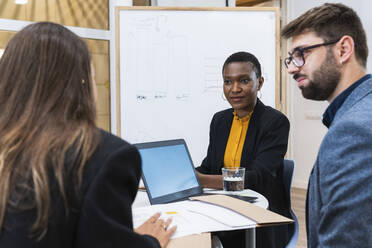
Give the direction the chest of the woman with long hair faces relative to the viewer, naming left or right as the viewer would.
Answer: facing away from the viewer and to the right of the viewer

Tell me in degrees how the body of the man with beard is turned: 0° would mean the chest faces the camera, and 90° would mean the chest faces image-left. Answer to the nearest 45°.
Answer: approximately 90°

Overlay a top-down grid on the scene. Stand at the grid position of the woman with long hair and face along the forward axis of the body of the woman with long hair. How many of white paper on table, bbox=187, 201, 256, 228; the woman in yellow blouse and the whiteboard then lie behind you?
0

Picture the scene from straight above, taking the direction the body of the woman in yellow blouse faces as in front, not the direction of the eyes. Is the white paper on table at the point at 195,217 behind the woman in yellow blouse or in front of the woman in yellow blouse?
in front

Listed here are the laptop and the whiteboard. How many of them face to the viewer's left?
0

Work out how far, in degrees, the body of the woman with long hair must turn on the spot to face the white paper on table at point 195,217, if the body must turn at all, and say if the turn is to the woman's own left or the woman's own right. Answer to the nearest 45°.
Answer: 0° — they already face it

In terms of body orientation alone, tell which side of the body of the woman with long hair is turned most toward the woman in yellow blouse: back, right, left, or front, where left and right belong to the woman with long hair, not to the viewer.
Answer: front

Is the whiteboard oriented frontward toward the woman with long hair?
yes

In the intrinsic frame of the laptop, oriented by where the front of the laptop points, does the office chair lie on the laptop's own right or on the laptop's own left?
on the laptop's own left

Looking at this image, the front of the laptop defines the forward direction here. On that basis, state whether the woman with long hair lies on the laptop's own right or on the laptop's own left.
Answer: on the laptop's own right

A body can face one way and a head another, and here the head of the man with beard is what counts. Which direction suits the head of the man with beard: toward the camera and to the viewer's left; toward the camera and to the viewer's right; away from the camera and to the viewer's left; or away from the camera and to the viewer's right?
toward the camera and to the viewer's left

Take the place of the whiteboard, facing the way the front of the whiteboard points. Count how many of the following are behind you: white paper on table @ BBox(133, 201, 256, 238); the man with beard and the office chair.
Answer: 0

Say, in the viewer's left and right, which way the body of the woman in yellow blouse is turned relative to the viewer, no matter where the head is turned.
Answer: facing the viewer and to the left of the viewer

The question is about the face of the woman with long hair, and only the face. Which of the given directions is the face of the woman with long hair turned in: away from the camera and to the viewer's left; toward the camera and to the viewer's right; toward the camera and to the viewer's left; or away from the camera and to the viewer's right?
away from the camera and to the viewer's right

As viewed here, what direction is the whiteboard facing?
toward the camera
